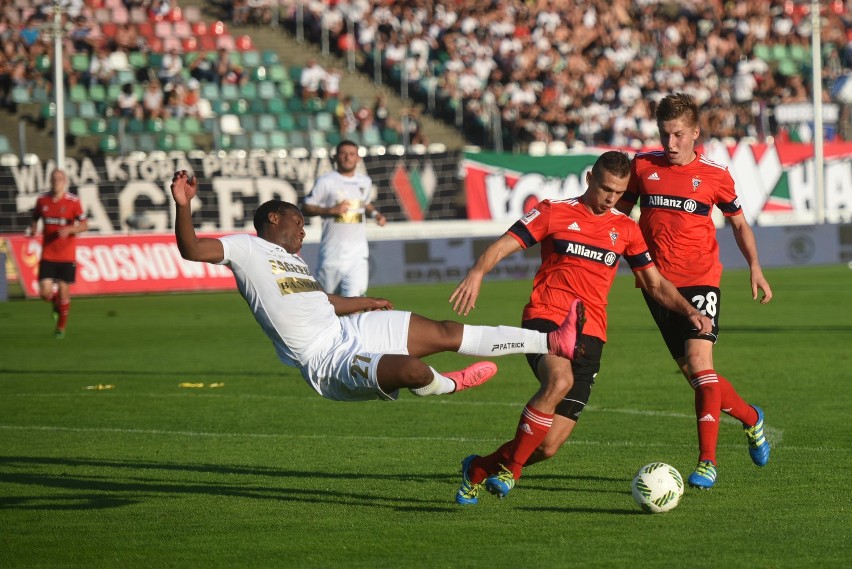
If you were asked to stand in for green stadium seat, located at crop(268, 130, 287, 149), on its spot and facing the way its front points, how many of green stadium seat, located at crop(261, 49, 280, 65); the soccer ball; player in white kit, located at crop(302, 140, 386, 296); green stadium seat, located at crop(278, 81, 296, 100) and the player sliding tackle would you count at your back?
2

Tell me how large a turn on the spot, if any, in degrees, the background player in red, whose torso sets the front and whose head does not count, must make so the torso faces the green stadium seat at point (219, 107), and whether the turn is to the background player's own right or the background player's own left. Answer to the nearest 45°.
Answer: approximately 180°

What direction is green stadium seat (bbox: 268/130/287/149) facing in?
toward the camera

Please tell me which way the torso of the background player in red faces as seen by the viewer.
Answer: toward the camera

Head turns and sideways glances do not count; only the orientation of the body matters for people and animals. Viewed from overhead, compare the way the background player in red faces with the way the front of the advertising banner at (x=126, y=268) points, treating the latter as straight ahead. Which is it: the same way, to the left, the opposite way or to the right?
the same way

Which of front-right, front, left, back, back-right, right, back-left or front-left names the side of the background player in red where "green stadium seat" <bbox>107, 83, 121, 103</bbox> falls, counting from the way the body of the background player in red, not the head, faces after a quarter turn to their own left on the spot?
left

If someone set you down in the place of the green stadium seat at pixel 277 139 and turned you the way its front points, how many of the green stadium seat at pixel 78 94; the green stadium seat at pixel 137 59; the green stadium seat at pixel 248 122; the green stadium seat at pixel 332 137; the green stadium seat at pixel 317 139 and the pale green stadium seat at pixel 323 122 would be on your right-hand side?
3

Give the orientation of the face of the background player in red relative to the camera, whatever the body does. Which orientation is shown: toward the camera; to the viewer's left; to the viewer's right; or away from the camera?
toward the camera

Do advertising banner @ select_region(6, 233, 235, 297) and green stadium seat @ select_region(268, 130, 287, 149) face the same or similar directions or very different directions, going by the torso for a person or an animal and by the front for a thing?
same or similar directions

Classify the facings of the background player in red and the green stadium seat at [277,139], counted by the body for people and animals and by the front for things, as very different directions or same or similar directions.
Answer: same or similar directions

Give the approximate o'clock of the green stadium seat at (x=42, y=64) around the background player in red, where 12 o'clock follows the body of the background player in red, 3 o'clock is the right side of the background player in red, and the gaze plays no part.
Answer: The green stadium seat is roughly at 6 o'clock from the background player in red.

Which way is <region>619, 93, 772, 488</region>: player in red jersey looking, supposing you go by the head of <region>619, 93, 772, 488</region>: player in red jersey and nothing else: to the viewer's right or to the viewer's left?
to the viewer's left

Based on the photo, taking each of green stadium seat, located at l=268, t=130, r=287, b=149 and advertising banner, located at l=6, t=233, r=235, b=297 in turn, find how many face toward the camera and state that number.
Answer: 2

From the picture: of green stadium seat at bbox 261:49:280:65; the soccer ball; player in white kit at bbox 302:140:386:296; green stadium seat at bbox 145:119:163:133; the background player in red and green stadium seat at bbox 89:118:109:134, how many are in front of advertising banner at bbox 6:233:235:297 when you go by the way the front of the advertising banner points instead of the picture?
3

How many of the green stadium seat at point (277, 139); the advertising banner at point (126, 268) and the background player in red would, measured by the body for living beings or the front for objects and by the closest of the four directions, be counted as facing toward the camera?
3

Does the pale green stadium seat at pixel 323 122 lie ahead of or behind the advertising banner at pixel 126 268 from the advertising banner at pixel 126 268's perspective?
behind

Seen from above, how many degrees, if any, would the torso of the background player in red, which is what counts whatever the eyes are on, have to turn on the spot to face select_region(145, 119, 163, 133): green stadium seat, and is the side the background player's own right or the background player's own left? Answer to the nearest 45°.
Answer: approximately 180°

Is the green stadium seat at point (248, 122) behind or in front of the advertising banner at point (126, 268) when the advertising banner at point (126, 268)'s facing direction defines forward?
behind

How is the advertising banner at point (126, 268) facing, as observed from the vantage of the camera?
facing the viewer

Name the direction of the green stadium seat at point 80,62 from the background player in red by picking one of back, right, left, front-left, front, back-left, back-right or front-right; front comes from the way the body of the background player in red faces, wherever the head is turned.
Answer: back
